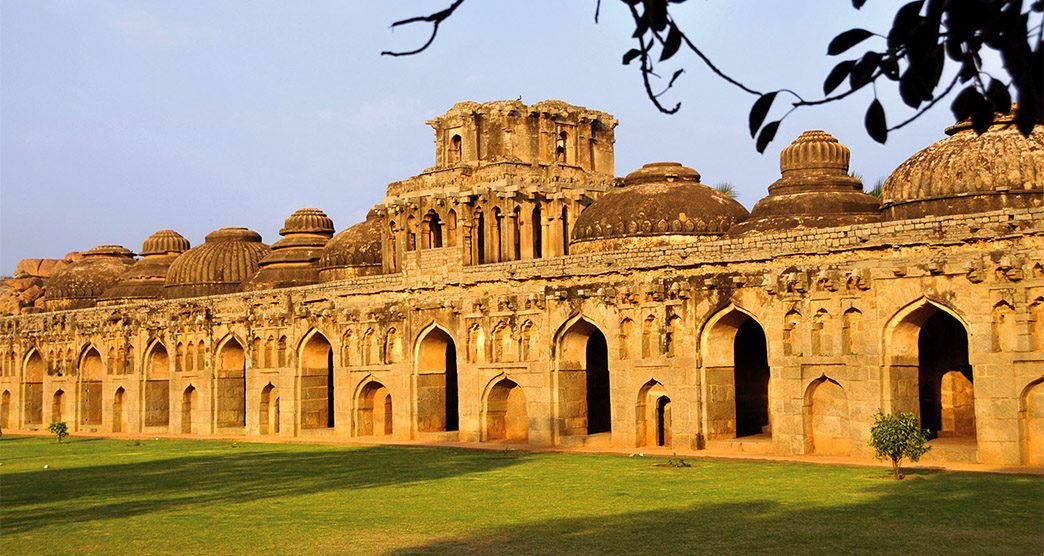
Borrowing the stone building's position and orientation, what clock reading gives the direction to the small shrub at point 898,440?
The small shrub is roughly at 10 o'clock from the stone building.

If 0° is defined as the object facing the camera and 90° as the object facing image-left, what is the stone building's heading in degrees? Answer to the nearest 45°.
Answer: approximately 45°
